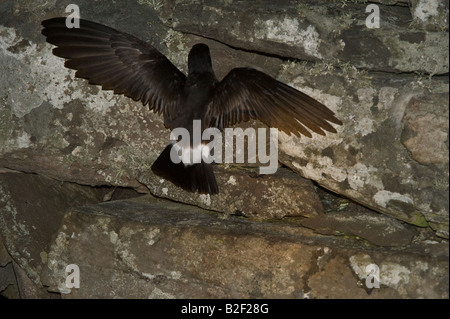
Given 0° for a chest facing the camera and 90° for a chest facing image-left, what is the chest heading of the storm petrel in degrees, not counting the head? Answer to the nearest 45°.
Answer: approximately 180°
